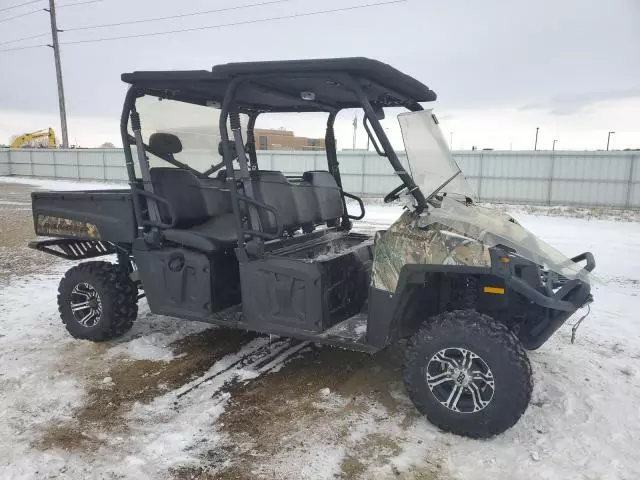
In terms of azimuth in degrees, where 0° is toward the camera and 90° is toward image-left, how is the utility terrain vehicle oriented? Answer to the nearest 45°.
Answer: approximately 315°

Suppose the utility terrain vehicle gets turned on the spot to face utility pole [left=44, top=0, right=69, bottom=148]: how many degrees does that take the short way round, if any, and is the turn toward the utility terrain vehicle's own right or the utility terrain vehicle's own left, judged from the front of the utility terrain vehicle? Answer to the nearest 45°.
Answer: approximately 180°

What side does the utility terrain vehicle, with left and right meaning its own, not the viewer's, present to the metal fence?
left
